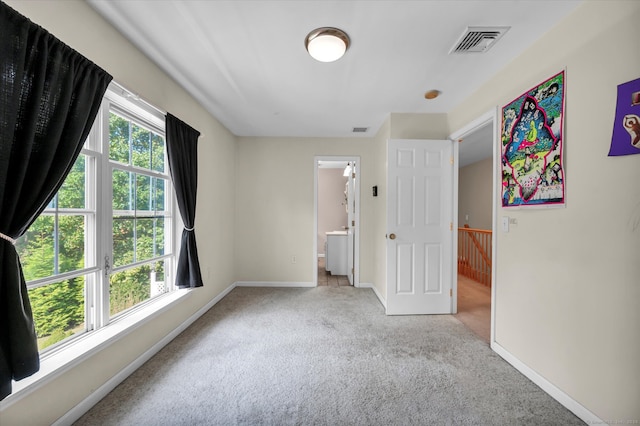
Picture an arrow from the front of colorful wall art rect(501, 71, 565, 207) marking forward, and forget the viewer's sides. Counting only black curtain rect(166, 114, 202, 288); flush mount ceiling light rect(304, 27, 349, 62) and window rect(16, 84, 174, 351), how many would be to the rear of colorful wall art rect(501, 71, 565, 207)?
0

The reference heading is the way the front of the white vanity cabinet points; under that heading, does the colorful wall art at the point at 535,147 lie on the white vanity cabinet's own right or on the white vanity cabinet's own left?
on the white vanity cabinet's own left

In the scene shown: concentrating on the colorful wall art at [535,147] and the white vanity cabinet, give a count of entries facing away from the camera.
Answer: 0

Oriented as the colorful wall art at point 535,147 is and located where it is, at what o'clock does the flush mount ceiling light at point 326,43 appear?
The flush mount ceiling light is roughly at 12 o'clock from the colorful wall art.

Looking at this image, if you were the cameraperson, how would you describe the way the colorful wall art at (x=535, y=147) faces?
facing the viewer and to the left of the viewer

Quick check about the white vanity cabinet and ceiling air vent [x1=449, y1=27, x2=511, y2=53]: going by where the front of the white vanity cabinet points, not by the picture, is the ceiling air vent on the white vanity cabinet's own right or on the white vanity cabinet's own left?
on the white vanity cabinet's own left

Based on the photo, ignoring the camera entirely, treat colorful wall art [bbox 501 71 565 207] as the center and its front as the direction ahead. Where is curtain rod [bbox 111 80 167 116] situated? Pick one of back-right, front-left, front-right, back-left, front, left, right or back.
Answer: front

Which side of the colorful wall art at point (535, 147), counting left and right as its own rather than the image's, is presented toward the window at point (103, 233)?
front
